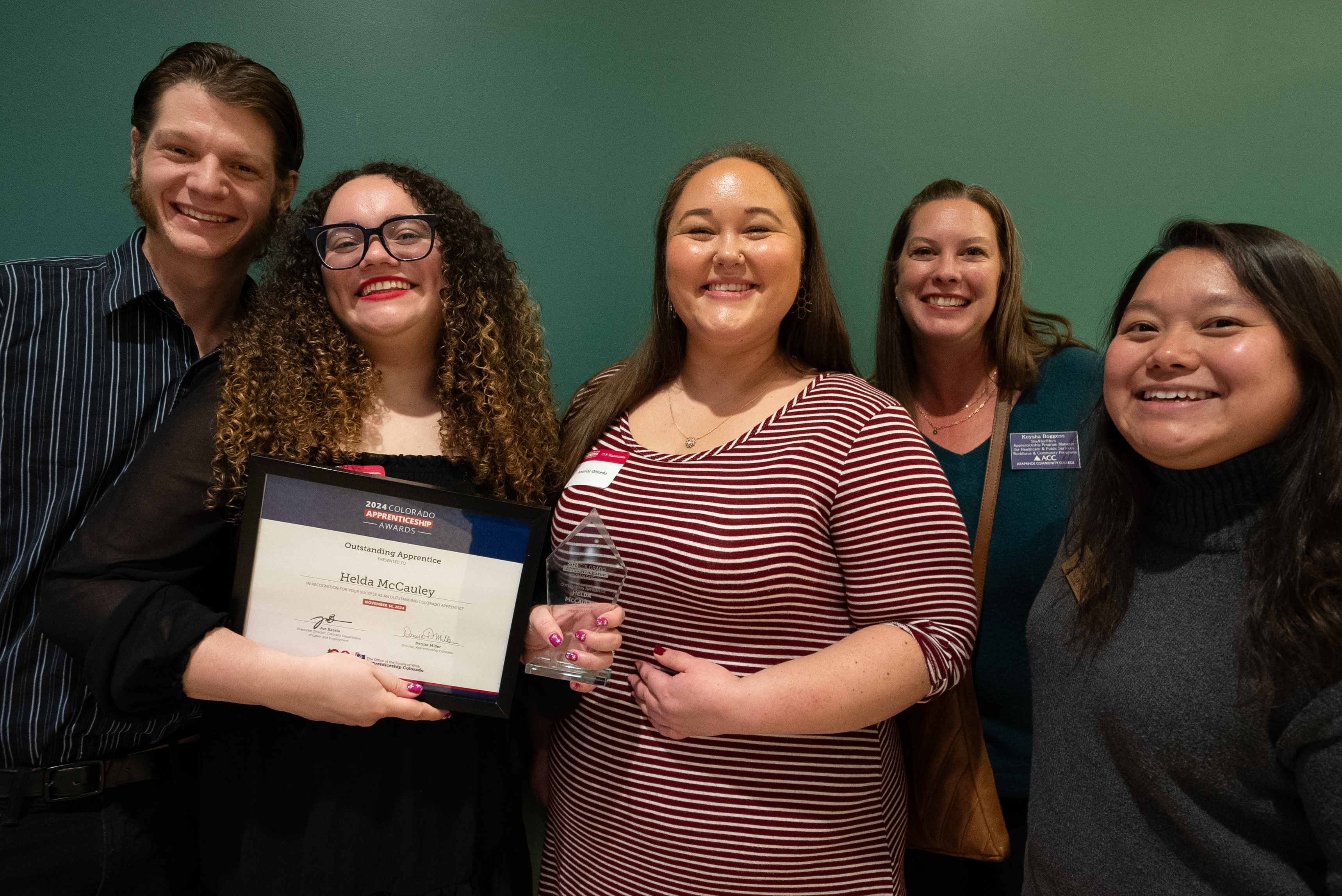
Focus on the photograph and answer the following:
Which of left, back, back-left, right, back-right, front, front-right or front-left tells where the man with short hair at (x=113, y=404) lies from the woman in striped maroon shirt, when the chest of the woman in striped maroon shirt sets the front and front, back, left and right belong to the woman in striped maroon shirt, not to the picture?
front-right

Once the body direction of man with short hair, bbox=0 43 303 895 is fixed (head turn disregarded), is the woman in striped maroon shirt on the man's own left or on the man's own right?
on the man's own left

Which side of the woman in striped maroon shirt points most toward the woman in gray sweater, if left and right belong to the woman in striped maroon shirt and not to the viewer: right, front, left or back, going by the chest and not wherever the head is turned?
left

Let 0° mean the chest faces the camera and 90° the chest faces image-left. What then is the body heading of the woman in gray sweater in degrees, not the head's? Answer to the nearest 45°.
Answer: approximately 45°

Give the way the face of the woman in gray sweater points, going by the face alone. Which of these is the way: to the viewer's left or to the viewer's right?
to the viewer's left
